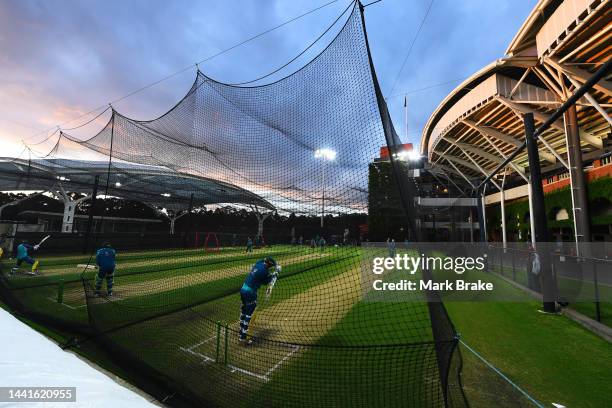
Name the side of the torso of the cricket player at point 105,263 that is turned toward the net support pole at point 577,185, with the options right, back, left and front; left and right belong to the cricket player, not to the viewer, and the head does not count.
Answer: right

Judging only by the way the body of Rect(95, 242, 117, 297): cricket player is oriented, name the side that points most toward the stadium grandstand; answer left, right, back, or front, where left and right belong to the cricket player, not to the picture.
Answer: right

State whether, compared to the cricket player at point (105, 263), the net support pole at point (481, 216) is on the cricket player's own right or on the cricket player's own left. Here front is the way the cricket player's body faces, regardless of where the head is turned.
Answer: on the cricket player's own right

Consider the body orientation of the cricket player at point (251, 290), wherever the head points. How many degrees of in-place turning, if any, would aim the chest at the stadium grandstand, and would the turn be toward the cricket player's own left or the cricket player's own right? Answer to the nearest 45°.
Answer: approximately 45° to the cricket player's own left

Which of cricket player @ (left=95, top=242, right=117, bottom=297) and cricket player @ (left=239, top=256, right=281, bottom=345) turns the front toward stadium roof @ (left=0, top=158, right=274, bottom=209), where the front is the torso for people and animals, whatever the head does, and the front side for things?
cricket player @ (left=95, top=242, right=117, bottom=297)

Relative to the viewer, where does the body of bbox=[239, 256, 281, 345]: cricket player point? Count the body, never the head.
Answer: to the viewer's right

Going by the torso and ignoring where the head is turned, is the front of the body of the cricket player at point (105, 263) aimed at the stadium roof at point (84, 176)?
yes

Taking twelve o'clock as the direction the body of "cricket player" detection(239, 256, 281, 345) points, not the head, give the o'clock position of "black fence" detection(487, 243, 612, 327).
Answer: The black fence is roughly at 12 o'clock from the cricket player.

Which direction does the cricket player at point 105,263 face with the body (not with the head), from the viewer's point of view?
away from the camera
